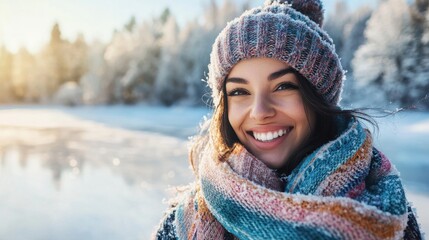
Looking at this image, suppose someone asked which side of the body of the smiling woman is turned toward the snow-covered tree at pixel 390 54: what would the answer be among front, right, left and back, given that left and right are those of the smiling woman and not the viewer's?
back

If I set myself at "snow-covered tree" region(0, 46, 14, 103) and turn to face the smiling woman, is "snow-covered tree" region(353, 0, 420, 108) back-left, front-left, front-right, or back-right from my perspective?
front-left

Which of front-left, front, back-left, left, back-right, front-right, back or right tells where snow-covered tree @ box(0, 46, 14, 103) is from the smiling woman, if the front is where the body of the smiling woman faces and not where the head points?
back-right

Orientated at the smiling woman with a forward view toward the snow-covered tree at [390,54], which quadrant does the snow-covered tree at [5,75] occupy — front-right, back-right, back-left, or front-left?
front-left

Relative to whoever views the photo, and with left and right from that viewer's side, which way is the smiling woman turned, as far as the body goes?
facing the viewer
